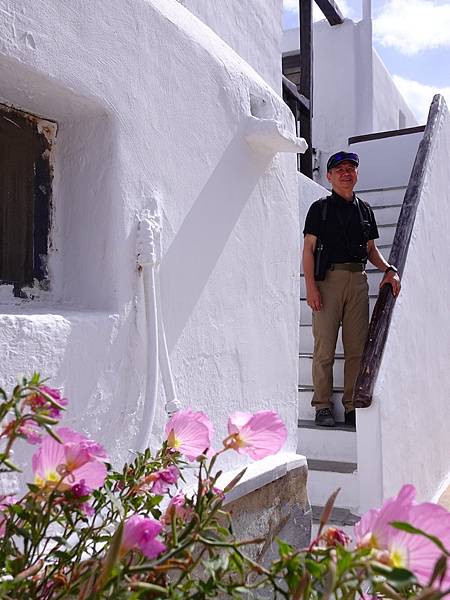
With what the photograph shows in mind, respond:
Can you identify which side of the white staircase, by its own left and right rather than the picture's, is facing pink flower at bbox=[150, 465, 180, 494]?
front

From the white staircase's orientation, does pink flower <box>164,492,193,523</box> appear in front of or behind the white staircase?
in front

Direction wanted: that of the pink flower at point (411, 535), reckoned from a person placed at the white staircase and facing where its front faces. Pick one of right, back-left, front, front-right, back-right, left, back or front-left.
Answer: front

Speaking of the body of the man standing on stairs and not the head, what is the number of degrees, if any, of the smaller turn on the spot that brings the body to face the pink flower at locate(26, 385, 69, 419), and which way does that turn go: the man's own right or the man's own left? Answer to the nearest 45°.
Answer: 0° — they already face it

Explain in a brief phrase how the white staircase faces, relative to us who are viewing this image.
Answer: facing the viewer

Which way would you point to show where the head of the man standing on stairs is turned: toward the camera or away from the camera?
toward the camera

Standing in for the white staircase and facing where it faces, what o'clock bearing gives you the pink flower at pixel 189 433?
The pink flower is roughly at 12 o'clock from the white staircase.

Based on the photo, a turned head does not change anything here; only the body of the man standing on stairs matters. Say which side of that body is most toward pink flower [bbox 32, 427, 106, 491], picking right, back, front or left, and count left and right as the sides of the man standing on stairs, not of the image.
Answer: front

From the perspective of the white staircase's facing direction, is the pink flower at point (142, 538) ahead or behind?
ahead

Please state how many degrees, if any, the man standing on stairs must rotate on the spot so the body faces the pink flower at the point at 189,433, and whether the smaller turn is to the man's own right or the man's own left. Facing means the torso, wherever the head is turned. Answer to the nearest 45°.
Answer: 0° — they already face it

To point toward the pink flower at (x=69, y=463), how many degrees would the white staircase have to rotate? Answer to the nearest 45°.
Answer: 0° — it already faces it

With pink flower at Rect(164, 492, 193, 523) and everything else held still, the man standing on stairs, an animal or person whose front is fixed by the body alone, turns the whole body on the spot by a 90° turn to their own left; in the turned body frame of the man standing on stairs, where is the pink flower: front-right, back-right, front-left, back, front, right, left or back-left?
right

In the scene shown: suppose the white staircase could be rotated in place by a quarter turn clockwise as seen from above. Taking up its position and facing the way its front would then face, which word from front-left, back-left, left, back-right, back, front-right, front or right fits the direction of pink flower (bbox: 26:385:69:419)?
left
